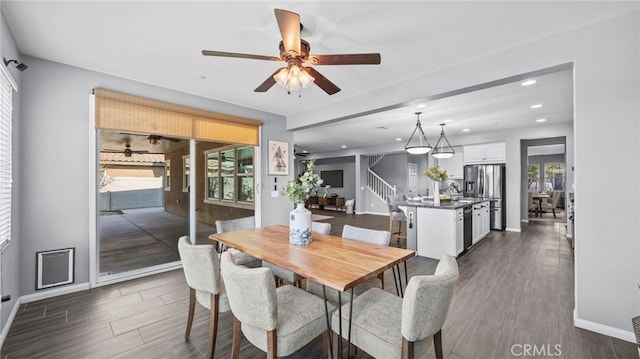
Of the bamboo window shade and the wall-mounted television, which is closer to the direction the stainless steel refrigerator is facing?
the bamboo window shade

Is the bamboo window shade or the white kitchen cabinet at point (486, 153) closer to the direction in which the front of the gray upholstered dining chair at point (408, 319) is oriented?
the bamboo window shade

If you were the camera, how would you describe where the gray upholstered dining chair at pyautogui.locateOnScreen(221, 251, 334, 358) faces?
facing away from the viewer and to the right of the viewer

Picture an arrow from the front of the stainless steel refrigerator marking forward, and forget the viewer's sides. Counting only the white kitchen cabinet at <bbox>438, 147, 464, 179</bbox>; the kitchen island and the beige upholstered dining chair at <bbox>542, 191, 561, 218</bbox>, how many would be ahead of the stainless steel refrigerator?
1

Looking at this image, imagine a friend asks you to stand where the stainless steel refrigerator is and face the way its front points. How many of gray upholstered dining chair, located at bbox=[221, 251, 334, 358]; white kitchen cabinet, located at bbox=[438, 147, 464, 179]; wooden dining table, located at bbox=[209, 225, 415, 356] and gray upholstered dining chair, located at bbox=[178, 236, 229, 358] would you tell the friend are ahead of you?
3

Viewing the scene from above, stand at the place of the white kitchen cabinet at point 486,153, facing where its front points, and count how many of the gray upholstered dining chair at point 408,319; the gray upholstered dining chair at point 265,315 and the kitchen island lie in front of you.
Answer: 3

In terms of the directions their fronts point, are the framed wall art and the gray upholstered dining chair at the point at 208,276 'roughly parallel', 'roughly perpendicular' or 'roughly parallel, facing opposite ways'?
roughly perpendicular

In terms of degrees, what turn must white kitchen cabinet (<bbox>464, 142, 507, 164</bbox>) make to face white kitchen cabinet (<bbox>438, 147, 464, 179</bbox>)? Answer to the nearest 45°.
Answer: approximately 135° to its right

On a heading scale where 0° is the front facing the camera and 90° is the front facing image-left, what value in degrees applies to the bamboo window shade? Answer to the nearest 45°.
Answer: approximately 315°

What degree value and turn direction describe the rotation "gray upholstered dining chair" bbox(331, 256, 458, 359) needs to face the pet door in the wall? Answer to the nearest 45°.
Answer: approximately 45° to its left

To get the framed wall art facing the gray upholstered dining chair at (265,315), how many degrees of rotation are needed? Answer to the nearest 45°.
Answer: approximately 45° to its right
